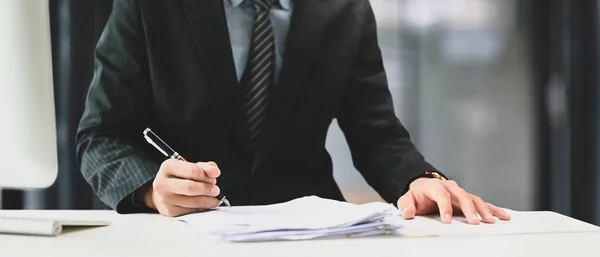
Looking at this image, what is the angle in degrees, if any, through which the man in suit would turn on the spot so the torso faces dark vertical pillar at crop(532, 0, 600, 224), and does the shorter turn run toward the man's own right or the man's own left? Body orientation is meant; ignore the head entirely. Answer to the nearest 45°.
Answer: approximately 135° to the man's own left

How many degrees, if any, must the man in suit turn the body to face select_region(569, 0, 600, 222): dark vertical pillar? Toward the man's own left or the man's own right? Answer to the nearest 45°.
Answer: approximately 135° to the man's own left

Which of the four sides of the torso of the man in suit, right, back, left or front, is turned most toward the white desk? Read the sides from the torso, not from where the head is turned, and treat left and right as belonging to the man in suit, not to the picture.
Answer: front

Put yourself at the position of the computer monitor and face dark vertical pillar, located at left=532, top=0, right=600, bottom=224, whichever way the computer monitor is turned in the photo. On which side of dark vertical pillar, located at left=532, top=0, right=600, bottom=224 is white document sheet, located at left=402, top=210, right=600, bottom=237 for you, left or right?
right

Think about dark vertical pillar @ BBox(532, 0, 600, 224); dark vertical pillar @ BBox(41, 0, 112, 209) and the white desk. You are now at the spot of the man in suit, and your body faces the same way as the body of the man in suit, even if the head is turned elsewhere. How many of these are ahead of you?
1

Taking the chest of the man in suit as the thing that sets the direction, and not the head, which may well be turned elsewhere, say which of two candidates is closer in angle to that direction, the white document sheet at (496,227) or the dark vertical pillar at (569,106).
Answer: the white document sheet

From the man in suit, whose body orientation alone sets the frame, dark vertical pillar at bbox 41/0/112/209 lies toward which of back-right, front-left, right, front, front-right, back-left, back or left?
back-right

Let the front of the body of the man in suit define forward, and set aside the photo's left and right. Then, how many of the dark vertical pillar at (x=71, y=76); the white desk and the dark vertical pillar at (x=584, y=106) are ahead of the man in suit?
1

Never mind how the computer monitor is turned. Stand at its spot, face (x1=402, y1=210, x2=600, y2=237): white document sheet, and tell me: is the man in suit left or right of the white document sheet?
left

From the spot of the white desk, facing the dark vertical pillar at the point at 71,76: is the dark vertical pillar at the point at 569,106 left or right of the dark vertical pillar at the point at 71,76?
right

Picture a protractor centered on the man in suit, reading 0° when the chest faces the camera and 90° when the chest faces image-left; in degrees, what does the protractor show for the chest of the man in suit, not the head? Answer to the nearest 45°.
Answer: approximately 0°

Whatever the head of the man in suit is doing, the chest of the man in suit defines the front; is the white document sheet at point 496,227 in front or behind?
in front
